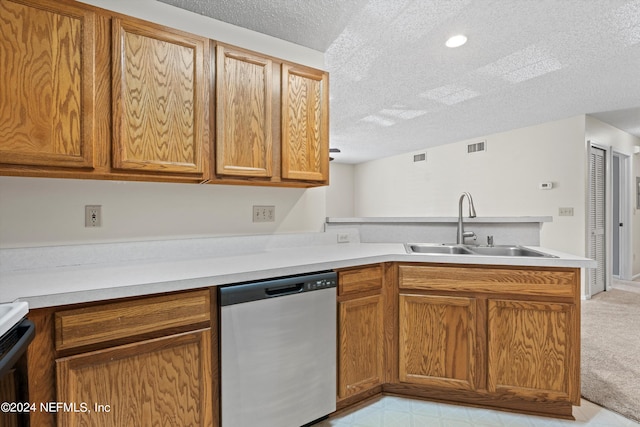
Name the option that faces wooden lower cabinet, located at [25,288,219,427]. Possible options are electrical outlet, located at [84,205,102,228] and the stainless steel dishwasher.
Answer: the electrical outlet

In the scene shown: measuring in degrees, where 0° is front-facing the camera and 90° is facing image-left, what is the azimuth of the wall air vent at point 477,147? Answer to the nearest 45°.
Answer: approximately 45°

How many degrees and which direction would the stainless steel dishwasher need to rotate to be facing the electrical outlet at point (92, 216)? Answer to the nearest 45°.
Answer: approximately 135° to its right

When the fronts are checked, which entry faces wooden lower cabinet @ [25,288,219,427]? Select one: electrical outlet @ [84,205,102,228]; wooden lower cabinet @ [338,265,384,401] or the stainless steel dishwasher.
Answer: the electrical outlet

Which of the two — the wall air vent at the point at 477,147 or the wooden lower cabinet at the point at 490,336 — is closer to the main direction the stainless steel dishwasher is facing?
the wooden lower cabinet

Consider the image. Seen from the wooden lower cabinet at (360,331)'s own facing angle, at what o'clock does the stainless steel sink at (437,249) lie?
The stainless steel sink is roughly at 9 o'clock from the wooden lower cabinet.

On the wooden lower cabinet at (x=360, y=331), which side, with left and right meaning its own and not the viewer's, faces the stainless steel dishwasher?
right

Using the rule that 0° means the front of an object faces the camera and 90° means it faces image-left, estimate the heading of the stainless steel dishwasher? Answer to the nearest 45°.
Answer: approximately 315°

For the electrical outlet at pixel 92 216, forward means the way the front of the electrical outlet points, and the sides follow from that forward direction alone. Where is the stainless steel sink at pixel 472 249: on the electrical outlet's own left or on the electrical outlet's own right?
on the electrical outlet's own left

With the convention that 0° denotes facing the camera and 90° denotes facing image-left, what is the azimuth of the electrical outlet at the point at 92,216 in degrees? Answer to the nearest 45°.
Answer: approximately 0°
